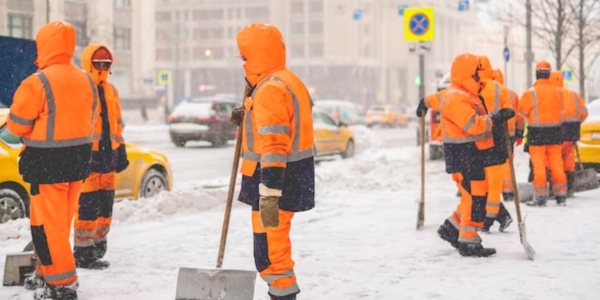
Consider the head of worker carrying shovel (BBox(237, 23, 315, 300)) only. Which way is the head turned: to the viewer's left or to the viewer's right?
to the viewer's left

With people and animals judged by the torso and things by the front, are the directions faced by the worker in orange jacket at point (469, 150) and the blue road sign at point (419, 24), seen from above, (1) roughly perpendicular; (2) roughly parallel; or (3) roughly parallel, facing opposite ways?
roughly perpendicular

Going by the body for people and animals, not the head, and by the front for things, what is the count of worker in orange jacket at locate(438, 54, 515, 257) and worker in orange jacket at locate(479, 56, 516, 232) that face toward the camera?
0

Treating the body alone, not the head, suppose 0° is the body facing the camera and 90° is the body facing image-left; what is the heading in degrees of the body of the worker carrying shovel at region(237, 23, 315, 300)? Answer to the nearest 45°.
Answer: approximately 90°

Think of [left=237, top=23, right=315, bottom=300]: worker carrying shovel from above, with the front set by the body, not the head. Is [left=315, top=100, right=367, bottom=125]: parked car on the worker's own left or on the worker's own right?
on the worker's own right

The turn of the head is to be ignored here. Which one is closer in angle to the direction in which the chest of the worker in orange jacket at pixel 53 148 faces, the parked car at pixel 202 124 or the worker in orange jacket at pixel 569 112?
the parked car

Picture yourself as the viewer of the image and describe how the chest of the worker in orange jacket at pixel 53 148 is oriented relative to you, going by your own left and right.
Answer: facing away from the viewer and to the left of the viewer

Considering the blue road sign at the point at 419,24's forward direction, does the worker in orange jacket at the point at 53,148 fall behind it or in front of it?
in front

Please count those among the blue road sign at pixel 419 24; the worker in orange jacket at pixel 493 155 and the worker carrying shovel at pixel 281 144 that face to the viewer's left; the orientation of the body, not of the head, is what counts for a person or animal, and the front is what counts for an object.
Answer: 1
